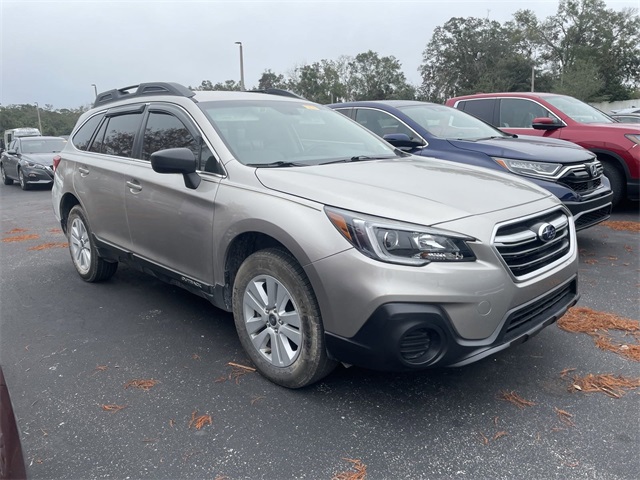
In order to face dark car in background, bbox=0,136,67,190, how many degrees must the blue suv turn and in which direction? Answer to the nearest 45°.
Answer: approximately 180°

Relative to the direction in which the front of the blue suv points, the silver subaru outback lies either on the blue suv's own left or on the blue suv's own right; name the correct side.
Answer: on the blue suv's own right

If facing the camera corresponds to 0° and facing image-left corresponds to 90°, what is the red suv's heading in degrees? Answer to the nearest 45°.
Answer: approximately 315°

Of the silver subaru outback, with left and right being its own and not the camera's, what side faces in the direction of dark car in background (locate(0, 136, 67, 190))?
back

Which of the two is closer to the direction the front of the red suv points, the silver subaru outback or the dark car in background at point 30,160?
the silver subaru outback

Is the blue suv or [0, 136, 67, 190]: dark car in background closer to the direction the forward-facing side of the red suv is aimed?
the blue suv
